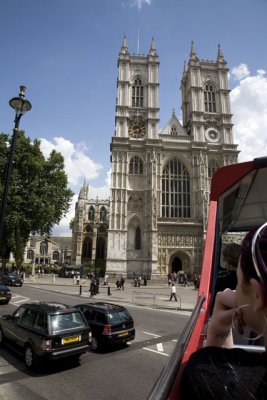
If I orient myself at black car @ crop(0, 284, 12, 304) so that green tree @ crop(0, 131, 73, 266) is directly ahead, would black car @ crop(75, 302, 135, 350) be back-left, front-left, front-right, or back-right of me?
back-right

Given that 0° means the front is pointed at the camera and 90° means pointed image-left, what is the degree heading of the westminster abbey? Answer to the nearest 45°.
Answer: approximately 0°

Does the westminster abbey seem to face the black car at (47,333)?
yes

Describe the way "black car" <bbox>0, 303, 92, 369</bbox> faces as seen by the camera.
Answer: facing away from the viewer and to the left of the viewer

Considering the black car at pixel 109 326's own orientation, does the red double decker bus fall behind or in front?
behind

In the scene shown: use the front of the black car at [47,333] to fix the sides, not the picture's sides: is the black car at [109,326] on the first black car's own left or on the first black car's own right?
on the first black car's own right

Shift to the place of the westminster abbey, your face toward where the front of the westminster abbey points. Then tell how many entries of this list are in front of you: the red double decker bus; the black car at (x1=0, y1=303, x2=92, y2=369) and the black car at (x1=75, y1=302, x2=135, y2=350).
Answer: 3

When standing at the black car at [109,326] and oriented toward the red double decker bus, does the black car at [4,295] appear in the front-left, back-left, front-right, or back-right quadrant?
back-right

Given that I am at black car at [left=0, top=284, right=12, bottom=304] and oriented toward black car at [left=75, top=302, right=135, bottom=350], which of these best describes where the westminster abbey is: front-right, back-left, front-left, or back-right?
back-left

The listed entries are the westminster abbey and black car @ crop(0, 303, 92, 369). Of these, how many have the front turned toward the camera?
1

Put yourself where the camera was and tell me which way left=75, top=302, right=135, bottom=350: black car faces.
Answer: facing away from the viewer and to the left of the viewer

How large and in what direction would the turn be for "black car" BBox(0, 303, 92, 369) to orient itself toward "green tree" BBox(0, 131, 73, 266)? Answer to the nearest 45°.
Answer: approximately 45° to its right
